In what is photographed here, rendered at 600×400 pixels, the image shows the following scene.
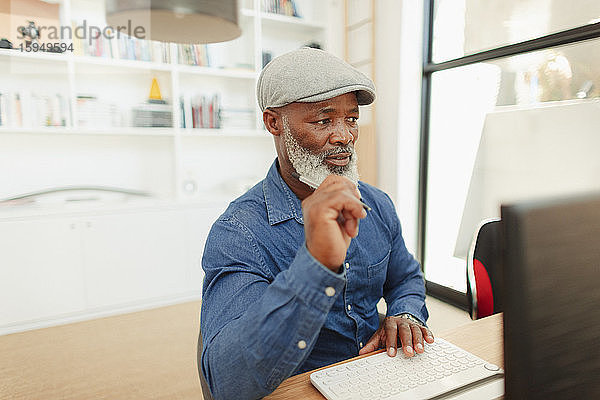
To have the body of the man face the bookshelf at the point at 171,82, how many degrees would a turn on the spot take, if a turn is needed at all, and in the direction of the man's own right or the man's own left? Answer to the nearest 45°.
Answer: approximately 180°

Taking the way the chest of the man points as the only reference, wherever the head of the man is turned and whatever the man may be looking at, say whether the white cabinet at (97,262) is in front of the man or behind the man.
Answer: behind

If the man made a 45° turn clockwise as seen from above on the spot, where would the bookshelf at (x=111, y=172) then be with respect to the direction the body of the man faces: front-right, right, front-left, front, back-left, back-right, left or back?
back-right

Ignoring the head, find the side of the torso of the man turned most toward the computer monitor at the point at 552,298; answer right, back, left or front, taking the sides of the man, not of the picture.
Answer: front

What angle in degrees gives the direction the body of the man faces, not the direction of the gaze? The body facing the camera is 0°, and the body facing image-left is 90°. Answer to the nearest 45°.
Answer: approximately 315°

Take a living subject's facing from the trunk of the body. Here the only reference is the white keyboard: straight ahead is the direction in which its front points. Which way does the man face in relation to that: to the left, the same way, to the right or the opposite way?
the opposite way

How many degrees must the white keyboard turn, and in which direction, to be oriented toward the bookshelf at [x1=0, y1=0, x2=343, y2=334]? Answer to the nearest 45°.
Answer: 0° — it already faces it

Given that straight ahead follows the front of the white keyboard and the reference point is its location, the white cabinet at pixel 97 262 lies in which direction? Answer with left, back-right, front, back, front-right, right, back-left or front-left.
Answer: front

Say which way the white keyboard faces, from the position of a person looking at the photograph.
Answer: facing away from the viewer and to the left of the viewer

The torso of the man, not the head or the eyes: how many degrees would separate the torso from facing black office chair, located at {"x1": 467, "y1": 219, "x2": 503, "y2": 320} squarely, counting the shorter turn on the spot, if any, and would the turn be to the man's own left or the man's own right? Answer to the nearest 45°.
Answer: approximately 90° to the man's own left

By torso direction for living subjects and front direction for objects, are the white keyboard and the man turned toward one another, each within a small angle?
yes

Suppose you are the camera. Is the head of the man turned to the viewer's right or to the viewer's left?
to the viewer's right
